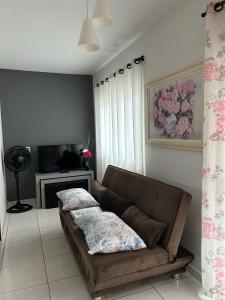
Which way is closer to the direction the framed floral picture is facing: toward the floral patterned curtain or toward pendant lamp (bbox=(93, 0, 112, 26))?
the pendant lamp

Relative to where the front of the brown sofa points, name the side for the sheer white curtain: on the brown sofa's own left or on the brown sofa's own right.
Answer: on the brown sofa's own right

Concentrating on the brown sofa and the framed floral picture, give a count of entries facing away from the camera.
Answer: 0

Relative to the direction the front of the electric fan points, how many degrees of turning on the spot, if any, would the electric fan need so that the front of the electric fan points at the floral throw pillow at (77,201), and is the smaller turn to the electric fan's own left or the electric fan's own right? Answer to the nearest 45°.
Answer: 0° — it already faces it

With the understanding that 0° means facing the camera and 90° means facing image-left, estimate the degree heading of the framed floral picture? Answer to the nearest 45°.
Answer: approximately 45°

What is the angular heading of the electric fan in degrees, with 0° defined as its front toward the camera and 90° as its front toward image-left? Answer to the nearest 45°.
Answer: approximately 315°

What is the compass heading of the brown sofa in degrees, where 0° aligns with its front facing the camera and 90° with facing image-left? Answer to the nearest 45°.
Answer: approximately 45°

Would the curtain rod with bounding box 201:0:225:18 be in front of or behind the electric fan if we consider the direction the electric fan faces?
in front

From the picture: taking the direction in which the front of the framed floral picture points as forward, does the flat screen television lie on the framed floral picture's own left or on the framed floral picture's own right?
on the framed floral picture's own right

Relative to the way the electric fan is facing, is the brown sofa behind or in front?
in front
